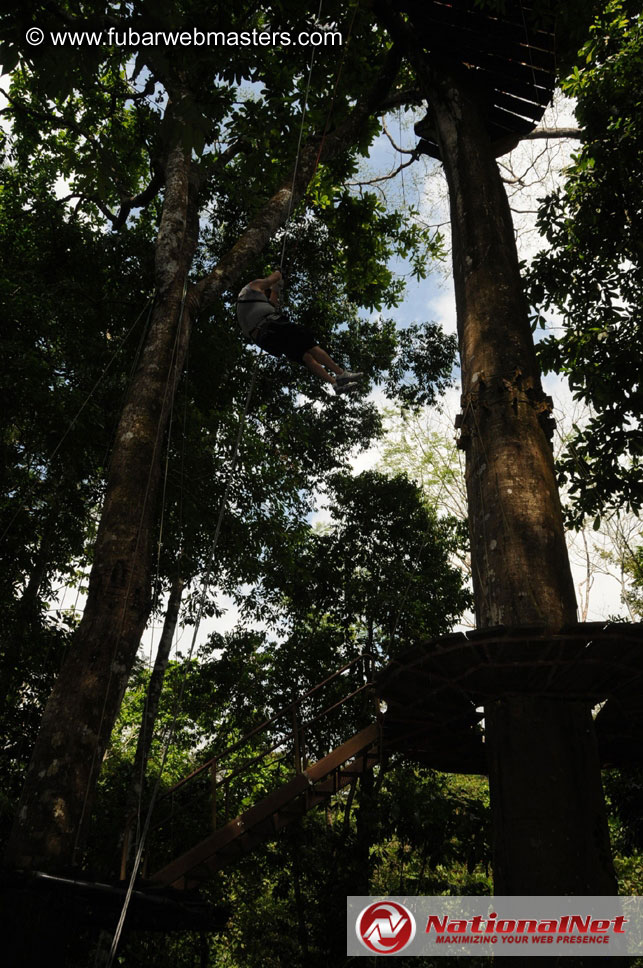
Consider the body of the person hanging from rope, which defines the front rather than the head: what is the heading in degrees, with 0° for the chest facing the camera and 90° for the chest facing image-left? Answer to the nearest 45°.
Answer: approximately 270°
